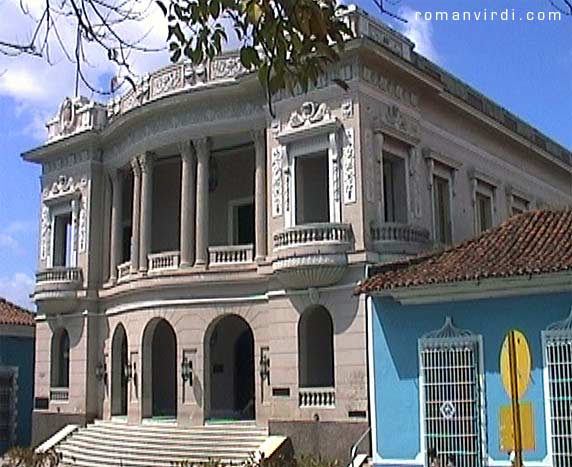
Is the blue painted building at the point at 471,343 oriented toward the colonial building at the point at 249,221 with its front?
no

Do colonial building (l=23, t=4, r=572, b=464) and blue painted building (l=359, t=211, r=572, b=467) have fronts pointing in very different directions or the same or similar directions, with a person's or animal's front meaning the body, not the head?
same or similar directions

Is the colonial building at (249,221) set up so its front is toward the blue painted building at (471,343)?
no

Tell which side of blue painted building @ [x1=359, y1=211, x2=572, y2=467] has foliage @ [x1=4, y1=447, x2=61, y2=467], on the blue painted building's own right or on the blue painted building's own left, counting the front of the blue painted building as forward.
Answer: on the blue painted building's own right

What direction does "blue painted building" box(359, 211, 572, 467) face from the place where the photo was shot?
facing the viewer and to the left of the viewer

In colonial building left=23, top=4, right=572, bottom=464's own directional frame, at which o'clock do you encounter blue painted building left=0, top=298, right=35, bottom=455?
The blue painted building is roughly at 3 o'clock from the colonial building.

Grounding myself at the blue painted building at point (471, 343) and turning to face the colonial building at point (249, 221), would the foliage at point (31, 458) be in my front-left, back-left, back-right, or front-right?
front-left

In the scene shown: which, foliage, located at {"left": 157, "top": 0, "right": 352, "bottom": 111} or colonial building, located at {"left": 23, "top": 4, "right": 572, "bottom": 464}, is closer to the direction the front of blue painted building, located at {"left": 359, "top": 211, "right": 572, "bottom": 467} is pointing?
the foliage

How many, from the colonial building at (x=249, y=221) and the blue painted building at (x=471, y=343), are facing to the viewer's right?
0

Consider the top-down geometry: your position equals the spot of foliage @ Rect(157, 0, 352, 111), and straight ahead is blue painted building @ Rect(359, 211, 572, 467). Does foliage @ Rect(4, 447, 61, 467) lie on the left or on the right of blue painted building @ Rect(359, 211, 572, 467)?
left

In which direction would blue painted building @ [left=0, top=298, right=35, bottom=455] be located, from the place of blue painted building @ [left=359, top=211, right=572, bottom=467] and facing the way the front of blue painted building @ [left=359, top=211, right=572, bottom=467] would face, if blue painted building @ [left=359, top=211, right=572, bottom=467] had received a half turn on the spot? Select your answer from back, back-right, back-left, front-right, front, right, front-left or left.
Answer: left
